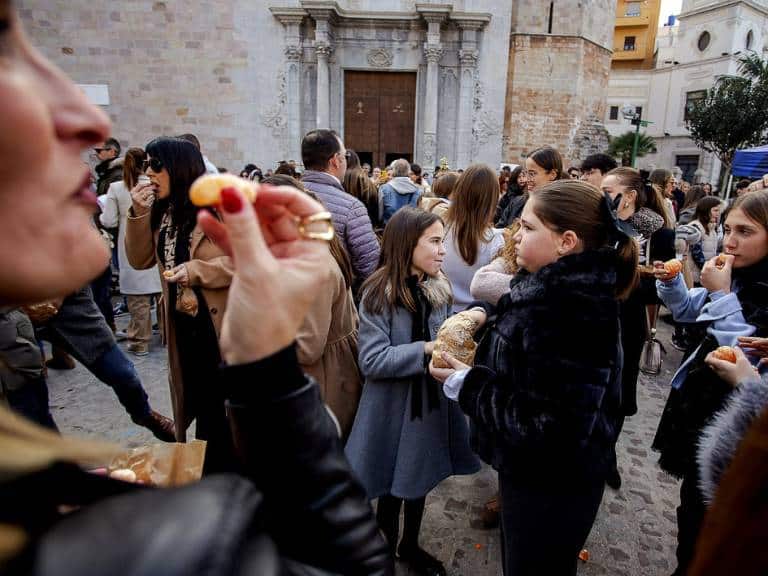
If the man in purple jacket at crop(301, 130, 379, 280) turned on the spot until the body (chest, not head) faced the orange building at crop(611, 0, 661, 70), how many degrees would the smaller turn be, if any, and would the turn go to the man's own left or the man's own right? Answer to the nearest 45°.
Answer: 0° — they already face it

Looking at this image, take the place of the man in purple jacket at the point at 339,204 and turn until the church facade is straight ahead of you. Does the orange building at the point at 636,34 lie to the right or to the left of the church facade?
right

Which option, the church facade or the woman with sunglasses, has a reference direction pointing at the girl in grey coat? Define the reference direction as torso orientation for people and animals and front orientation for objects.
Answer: the church facade

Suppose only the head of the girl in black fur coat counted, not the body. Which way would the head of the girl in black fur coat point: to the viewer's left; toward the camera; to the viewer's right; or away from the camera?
to the viewer's left

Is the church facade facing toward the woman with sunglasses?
yes

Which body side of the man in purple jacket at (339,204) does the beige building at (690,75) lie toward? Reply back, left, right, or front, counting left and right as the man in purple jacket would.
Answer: front

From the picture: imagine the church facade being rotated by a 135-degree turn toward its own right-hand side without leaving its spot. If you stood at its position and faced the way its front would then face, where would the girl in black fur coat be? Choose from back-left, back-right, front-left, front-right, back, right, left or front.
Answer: back-left

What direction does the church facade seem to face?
toward the camera

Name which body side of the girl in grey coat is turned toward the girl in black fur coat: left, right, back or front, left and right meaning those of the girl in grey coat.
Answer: front

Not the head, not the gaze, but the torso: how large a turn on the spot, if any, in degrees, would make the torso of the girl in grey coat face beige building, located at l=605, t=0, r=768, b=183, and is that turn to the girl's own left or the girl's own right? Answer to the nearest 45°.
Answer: approximately 90° to the girl's own left

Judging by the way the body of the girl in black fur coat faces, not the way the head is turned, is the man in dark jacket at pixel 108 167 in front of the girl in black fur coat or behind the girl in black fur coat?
in front

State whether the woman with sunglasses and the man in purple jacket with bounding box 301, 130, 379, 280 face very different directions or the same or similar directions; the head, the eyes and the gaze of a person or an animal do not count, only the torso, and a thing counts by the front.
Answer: very different directions

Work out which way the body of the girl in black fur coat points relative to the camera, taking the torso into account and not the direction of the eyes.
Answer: to the viewer's left

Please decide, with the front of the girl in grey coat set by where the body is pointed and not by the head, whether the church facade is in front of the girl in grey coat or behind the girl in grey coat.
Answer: behind
